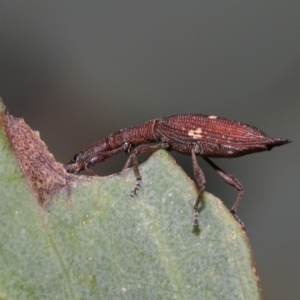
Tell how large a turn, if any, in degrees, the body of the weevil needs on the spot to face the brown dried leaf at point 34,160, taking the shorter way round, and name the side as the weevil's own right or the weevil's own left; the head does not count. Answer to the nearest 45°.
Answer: approximately 45° to the weevil's own left

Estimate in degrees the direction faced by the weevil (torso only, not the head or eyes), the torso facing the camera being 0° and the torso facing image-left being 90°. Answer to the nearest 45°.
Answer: approximately 90°
